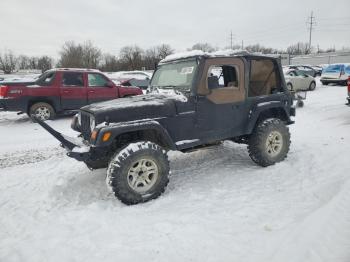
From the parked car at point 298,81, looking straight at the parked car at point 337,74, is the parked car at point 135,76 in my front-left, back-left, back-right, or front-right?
back-left

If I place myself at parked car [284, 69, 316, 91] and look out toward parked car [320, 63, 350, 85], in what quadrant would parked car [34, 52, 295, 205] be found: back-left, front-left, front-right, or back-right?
back-right

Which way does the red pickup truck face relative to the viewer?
to the viewer's right

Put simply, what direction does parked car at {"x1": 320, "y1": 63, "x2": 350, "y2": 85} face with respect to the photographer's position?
facing the viewer and to the left of the viewer

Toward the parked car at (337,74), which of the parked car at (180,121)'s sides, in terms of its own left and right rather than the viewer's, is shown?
back
